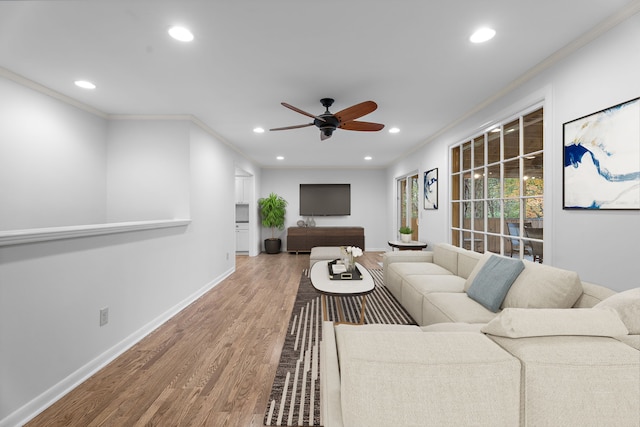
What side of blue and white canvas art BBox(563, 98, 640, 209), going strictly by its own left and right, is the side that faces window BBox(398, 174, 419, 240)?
right

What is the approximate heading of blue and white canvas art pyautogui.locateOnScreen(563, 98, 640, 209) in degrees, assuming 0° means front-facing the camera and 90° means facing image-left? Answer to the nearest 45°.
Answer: approximately 45°

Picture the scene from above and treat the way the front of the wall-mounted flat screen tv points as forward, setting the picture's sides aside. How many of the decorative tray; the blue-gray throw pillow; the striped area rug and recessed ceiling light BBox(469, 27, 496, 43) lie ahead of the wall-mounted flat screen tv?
4

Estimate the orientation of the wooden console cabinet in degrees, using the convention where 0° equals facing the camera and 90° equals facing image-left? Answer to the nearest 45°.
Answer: approximately 0°

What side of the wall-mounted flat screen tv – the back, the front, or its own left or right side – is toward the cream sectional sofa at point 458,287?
front

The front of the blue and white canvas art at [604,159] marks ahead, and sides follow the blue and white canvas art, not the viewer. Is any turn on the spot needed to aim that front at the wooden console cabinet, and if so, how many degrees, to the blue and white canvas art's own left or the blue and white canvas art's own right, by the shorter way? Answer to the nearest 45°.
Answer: approximately 90° to the blue and white canvas art's own right

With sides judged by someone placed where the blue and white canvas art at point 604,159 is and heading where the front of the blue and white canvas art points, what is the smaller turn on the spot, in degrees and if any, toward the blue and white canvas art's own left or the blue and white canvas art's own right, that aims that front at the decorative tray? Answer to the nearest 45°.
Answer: approximately 45° to the blue and white canvas art's own right

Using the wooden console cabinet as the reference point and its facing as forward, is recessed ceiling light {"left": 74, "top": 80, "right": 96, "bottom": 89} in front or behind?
in front

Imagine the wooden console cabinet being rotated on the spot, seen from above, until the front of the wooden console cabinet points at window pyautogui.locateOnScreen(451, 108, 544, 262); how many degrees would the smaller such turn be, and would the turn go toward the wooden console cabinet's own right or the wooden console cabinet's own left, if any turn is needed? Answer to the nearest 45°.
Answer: approximately 45° to the wooden console cabinet's own left

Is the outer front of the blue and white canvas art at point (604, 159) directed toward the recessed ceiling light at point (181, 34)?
yes

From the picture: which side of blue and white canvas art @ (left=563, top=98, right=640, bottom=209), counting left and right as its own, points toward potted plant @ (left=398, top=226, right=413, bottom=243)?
right

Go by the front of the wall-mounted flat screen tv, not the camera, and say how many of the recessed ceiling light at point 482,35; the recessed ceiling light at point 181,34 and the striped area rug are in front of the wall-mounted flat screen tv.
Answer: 3

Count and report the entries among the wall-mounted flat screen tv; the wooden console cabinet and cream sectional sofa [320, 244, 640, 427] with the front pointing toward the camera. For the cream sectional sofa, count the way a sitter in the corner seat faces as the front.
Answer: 2

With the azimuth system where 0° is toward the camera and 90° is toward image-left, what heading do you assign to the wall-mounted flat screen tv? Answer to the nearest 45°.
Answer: approximately 0°
